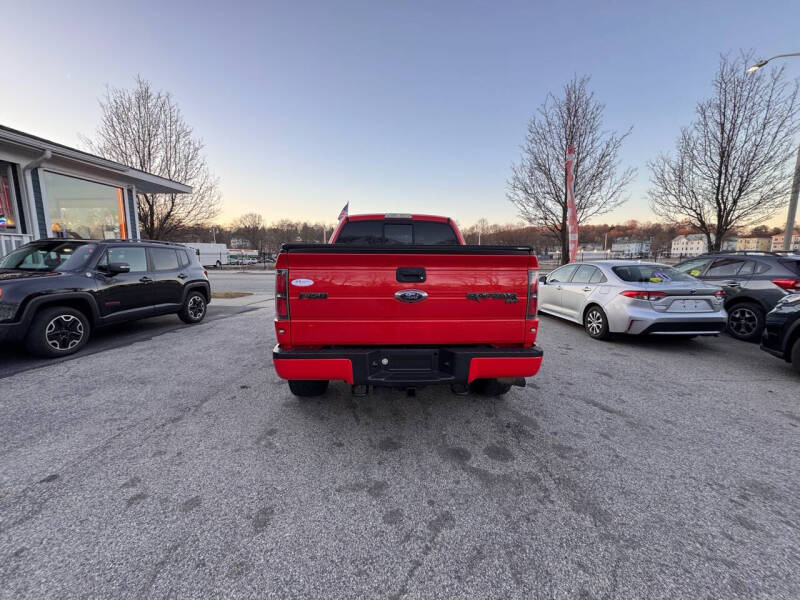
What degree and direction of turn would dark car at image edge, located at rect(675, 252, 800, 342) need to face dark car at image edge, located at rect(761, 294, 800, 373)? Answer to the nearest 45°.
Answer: approximately 135° to its left

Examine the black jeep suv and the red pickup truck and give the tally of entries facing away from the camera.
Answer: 1

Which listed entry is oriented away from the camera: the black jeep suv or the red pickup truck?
the red pickup truck

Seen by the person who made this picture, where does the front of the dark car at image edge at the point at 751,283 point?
facing away from the viewer and to the left of the viewer

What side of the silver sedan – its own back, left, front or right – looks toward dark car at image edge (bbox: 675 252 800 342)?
right

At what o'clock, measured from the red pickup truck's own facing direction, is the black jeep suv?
The black jeep suv is roughly at 10 o'clock from the red pickup truck.

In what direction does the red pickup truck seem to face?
away from the camera

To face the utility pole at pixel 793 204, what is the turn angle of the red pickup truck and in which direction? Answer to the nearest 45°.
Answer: approximately 45° to its right

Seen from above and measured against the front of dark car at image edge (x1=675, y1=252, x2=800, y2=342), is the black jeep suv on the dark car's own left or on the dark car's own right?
on the dark car's own left

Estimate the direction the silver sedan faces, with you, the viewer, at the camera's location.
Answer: facing away from the viewer and to the left of the viewer

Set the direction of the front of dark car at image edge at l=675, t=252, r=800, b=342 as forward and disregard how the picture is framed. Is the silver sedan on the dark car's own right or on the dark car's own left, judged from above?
on the dark car's own left

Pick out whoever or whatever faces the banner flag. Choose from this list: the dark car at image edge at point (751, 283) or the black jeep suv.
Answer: the dark car at image edge

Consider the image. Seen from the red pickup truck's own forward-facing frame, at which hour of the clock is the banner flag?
The banner flag is roughly at 1 o'clock from the red pickup truck.

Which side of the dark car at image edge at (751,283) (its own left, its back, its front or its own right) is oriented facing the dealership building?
left
